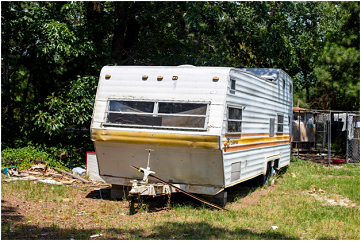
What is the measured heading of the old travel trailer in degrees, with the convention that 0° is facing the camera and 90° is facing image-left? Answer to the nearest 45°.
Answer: approximately 45°

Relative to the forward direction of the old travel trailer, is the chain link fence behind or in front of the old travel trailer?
behind

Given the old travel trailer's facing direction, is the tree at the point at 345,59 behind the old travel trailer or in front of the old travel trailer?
behind
